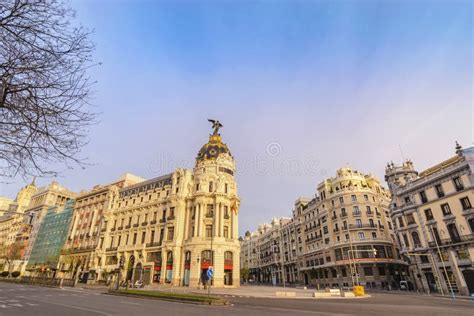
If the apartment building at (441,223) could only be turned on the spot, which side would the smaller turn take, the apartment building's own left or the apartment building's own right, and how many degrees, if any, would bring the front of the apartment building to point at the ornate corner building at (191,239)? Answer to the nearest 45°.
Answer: approximately 45° to the apartment building's own right

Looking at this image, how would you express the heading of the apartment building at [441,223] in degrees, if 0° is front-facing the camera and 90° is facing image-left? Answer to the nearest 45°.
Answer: approximately 45°
